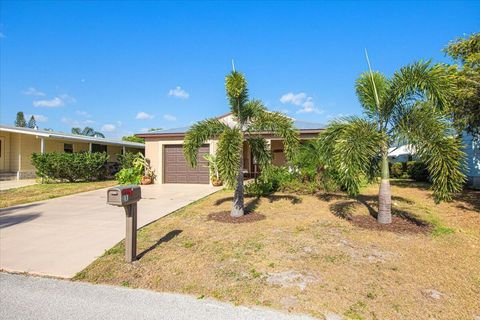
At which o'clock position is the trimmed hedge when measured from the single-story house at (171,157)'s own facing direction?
The trimmed hedge is roughly at 3 o'clock from the single-story house.

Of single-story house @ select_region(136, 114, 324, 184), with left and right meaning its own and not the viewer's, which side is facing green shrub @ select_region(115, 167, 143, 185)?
right

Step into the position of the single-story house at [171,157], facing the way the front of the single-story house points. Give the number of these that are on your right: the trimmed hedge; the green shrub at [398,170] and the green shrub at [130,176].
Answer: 2

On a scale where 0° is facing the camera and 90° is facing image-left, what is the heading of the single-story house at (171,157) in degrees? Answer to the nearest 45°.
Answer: approximately 0°

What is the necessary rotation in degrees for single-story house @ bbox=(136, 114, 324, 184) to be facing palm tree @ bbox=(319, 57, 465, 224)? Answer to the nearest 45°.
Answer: approximately 45° to its left

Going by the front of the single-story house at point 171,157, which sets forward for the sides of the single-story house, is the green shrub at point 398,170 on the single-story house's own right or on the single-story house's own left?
on the single-story house's own left

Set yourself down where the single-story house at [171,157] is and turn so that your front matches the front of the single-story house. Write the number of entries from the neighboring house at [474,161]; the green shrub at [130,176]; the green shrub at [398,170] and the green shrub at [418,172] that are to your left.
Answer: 3

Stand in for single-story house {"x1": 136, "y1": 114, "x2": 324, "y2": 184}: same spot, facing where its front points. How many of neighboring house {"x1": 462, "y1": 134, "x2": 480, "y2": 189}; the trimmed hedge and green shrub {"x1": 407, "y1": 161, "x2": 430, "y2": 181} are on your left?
2

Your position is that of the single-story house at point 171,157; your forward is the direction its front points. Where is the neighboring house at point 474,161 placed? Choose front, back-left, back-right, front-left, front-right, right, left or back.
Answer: left

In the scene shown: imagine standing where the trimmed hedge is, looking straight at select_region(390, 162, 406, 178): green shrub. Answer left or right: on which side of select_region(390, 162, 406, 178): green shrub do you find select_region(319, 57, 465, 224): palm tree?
right

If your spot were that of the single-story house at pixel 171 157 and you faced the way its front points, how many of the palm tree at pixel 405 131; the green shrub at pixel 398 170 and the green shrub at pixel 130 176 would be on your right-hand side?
1

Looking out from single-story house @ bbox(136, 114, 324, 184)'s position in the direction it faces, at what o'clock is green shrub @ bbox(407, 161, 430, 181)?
The green shrub is roughly at 9 o'clock from the single-story house.
